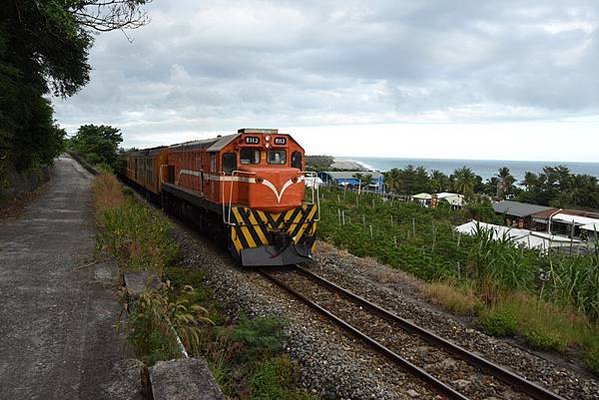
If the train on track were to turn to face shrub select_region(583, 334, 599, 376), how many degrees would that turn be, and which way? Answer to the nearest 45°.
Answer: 0° — it already faces it

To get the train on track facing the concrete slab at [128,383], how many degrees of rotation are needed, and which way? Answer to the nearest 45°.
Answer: approximately 45° to its right

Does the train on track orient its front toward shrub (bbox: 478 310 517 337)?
yes

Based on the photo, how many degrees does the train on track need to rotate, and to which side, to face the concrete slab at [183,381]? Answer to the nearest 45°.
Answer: approximately 45° to its right

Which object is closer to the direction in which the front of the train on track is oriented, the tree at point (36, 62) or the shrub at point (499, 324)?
the shrub

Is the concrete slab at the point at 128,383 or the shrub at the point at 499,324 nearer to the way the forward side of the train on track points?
the shrub

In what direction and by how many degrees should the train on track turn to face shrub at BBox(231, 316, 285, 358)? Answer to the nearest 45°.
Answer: approximately 45° to its right

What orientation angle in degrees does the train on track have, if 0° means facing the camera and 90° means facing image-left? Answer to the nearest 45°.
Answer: approximately 315°
